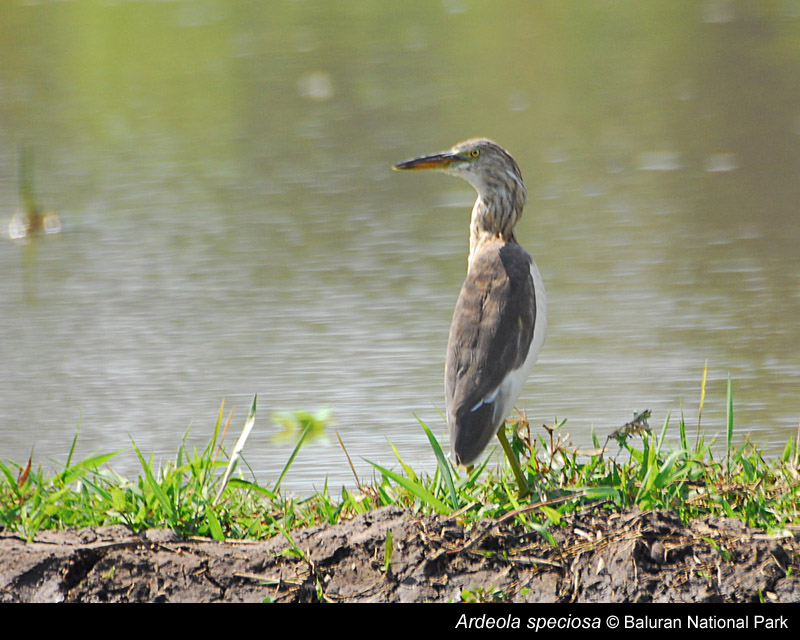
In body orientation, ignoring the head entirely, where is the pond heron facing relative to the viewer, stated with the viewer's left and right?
facing away from the viewer and to the right of the viewer
